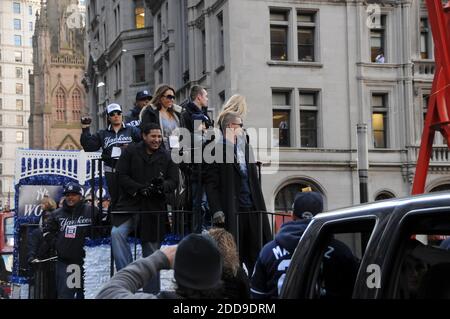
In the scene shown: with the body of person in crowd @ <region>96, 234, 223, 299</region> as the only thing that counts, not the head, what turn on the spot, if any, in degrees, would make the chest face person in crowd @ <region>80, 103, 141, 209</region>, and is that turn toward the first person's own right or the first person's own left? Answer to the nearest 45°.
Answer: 0° — they already face them

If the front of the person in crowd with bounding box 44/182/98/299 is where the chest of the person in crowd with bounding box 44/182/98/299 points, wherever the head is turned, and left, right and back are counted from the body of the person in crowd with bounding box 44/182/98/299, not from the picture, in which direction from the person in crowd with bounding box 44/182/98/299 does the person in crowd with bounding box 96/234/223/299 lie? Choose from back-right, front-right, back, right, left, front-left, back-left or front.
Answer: front

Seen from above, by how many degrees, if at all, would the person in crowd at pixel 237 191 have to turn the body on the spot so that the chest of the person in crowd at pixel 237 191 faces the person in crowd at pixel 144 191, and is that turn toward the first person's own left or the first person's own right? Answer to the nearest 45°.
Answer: approximately 135° to the first person's own right

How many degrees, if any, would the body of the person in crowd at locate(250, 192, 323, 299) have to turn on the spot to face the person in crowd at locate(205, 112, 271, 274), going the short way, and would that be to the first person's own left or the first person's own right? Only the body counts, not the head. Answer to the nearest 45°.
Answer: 0° — they already face them

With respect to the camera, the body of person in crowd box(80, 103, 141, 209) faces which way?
toward the camera

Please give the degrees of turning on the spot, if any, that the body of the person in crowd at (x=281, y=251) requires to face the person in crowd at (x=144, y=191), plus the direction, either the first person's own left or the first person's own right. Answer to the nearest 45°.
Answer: approximately 45° to the first person's own left

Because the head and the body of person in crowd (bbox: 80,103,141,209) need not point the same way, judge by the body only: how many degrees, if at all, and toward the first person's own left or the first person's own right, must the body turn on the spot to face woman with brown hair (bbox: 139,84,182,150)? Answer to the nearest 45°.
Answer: approximately 45° to the first person's own left

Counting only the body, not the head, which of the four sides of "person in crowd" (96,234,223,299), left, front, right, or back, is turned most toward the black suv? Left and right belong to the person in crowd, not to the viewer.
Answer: right

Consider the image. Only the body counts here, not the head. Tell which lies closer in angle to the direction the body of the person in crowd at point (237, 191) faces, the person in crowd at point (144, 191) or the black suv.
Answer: the black suv

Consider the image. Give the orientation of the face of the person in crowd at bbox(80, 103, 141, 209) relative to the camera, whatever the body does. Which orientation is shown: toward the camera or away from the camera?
toward the camera

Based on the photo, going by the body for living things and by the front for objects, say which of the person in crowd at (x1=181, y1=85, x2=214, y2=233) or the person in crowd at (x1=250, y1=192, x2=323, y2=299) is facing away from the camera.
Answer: the person in crowd at (x1=250, y1=192, x2=323, y2=299)

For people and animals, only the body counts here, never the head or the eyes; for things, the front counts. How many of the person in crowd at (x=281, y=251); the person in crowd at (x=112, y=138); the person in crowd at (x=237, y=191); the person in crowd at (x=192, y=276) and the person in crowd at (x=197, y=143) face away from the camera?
2
